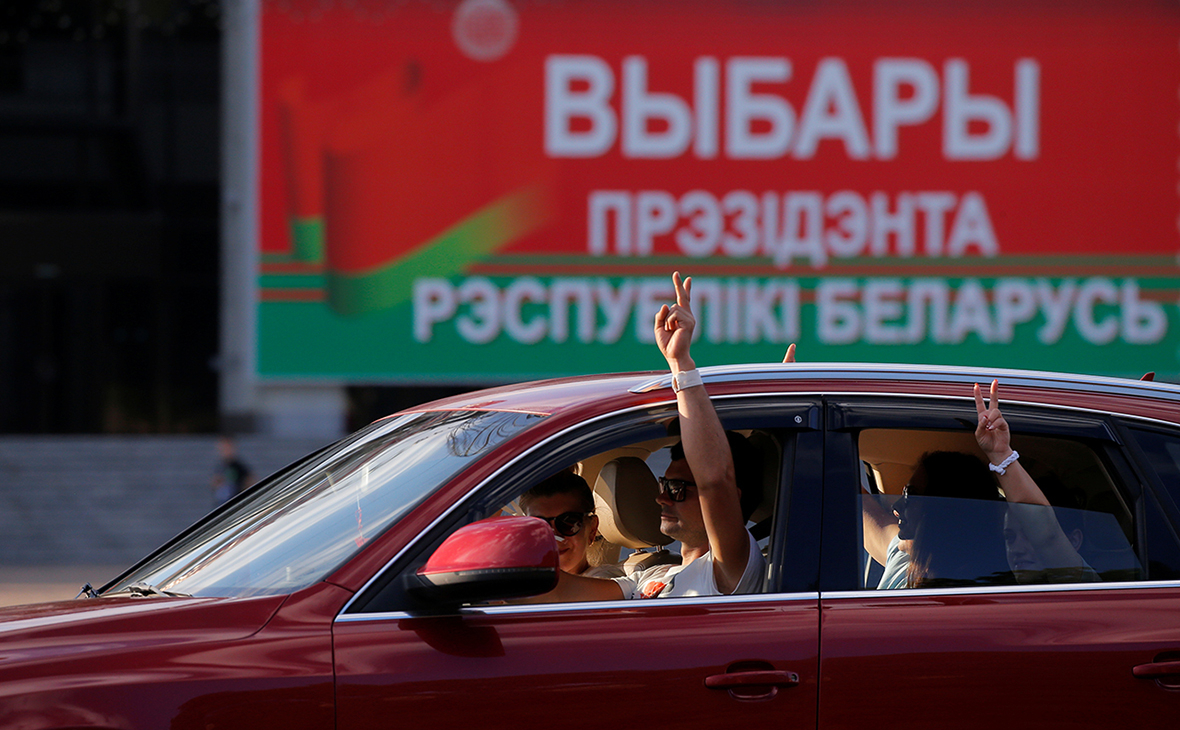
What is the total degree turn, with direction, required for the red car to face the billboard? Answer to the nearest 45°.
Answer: approximately 90° to its right

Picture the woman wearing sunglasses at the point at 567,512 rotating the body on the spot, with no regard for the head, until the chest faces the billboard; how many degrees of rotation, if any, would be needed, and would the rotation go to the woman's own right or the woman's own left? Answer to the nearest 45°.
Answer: approximately 135° to the woman's own right

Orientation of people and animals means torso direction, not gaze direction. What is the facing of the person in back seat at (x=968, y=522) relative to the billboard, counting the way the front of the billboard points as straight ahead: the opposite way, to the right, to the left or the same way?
to the right

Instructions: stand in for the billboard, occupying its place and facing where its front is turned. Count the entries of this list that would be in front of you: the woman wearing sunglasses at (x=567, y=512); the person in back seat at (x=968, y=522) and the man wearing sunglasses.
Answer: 3

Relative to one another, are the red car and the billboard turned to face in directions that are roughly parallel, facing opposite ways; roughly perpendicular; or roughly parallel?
roughly perpendicular

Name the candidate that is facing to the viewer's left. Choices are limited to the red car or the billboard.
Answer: the red car

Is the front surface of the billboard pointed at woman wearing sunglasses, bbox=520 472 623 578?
yes

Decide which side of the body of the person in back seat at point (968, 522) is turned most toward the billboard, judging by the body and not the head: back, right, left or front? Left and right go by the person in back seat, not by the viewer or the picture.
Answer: right

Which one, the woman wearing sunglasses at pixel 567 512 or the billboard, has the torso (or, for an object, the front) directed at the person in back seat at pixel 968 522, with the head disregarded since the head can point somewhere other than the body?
the billboard

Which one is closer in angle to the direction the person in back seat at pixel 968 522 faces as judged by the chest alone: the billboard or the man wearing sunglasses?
the man wearing sunglasses

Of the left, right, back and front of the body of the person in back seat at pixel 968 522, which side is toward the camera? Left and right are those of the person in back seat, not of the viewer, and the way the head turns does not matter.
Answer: left

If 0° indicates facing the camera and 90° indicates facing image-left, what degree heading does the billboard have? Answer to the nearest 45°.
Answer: approximately 0°

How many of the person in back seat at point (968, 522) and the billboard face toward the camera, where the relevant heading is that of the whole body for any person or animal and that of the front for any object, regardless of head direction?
1

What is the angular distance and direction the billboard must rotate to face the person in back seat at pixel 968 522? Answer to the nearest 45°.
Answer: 0° — it already faces them

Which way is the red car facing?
to the viewer's left
